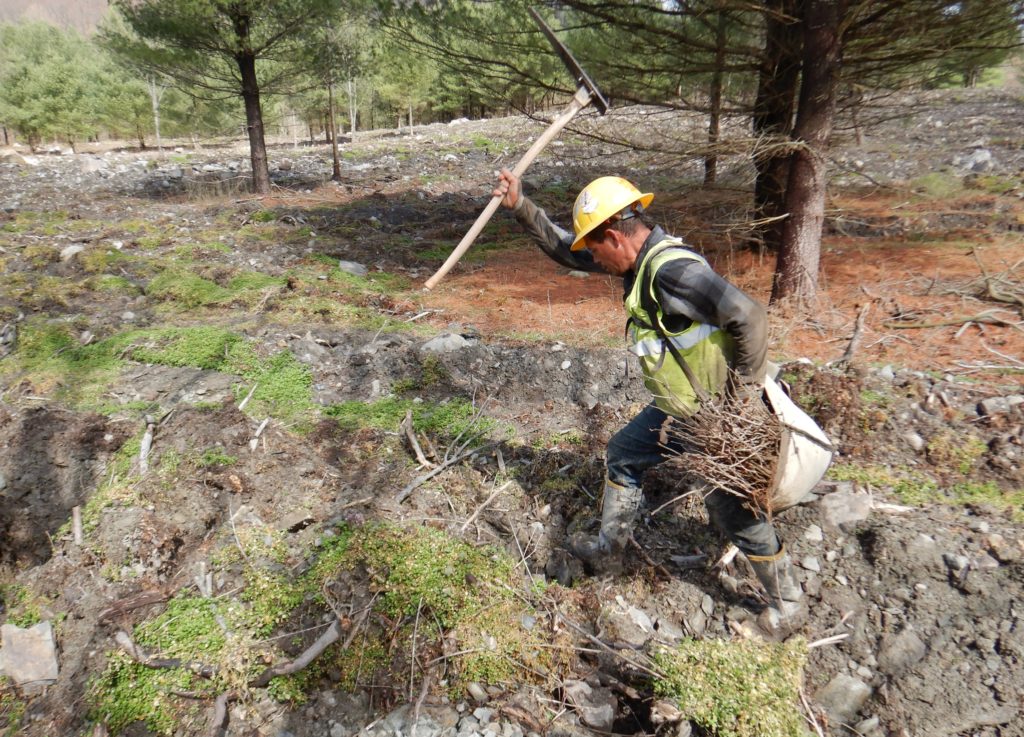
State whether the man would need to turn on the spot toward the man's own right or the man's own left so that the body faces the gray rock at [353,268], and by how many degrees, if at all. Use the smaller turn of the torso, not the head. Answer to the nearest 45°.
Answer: approximately 45° to the man's own right

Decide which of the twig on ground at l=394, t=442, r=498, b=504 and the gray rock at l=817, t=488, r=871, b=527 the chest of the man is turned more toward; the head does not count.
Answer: the twig on ground

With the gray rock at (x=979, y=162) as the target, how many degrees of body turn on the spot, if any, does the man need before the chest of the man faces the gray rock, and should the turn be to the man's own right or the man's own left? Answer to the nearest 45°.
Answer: approximately 135° to the man's own right

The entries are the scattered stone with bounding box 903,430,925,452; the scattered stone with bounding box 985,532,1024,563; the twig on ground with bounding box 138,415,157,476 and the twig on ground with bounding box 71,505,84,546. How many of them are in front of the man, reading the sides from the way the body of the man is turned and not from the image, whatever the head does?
2

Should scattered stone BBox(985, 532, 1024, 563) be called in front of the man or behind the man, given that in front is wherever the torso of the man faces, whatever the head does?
behind

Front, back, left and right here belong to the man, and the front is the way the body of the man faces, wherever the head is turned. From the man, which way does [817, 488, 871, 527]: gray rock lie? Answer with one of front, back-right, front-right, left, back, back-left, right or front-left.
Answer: back-right

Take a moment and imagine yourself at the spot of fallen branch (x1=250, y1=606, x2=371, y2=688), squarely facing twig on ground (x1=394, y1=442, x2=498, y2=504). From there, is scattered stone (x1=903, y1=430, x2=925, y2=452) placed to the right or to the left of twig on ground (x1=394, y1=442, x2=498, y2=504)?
right

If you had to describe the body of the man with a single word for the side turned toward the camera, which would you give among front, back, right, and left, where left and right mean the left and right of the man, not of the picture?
left
